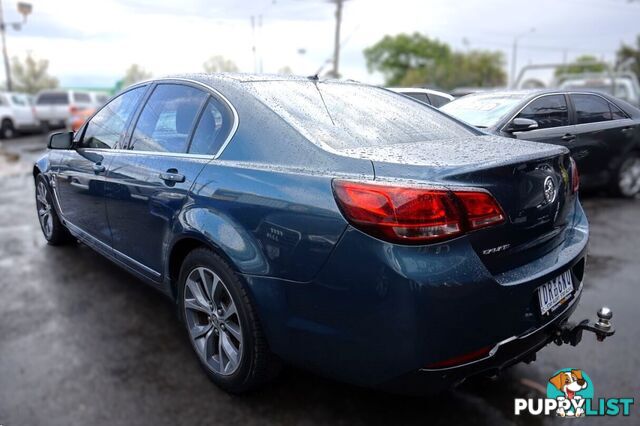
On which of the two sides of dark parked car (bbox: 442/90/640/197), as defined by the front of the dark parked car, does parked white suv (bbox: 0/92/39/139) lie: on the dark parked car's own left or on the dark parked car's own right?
on the dark parked car's own right

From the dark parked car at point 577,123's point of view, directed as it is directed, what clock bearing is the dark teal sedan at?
The dark teal sedan is roughly at 11 o'clock from the dark parked car.

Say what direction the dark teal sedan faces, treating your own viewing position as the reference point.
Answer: facing away from the viewer and to the left of the viewer

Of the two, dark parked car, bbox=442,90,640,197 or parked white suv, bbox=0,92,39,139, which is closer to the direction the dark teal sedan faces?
the parked white suv

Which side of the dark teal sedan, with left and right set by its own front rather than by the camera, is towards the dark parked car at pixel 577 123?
right

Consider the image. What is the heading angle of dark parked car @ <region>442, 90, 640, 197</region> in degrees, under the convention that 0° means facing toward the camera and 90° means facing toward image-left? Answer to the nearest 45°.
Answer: approximately 45°

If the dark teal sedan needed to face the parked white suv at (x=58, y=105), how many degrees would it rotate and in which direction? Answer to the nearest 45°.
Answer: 0° — it already faces it

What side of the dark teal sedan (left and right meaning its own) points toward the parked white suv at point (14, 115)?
front

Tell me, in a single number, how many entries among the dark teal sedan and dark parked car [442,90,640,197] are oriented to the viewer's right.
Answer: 0
